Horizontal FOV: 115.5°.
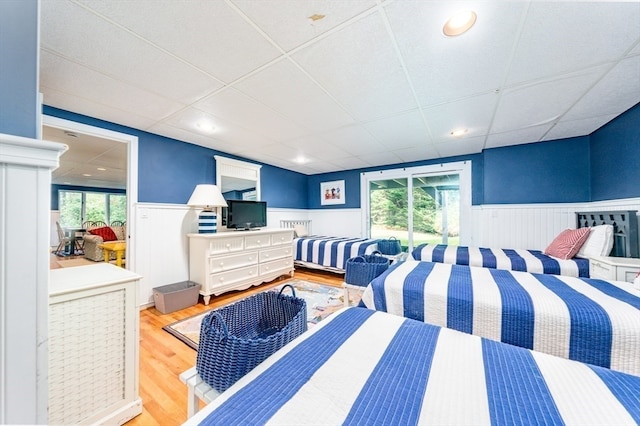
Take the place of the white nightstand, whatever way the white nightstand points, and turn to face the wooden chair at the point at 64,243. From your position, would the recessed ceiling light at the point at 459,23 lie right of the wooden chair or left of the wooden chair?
left

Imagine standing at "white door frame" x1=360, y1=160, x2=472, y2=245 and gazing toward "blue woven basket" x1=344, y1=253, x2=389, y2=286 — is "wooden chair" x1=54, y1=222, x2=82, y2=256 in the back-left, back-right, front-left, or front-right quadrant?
front-right

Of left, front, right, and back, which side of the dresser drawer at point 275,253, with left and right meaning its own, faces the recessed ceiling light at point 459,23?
front

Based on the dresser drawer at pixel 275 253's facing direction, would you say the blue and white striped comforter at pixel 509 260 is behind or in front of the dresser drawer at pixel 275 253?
in front

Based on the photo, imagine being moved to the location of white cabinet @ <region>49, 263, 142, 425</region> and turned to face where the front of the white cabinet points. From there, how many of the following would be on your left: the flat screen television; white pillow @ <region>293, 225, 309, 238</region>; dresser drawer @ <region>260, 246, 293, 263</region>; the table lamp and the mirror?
5

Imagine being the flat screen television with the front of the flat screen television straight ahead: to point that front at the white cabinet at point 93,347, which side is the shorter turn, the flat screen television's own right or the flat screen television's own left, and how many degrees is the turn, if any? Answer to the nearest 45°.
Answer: approximately 45° to the flat screen television's own right

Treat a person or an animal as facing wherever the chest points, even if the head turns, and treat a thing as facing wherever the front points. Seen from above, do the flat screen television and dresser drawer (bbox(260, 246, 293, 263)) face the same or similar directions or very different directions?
same or similar directions

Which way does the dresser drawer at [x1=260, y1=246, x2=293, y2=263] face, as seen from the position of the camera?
facing the viewer and to the right of the viewer

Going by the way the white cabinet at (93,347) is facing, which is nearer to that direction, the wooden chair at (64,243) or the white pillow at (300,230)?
the white pillow

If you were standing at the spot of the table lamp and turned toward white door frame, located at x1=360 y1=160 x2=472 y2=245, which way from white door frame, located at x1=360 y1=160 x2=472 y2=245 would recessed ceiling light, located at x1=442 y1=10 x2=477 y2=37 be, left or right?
right

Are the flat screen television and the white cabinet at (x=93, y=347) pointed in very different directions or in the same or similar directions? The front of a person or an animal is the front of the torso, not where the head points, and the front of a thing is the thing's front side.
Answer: same or similar directions

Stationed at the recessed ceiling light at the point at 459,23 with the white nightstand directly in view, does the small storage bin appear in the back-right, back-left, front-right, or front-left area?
back-left

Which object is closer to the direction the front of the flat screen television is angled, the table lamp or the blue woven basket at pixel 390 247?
the blue woven basket
